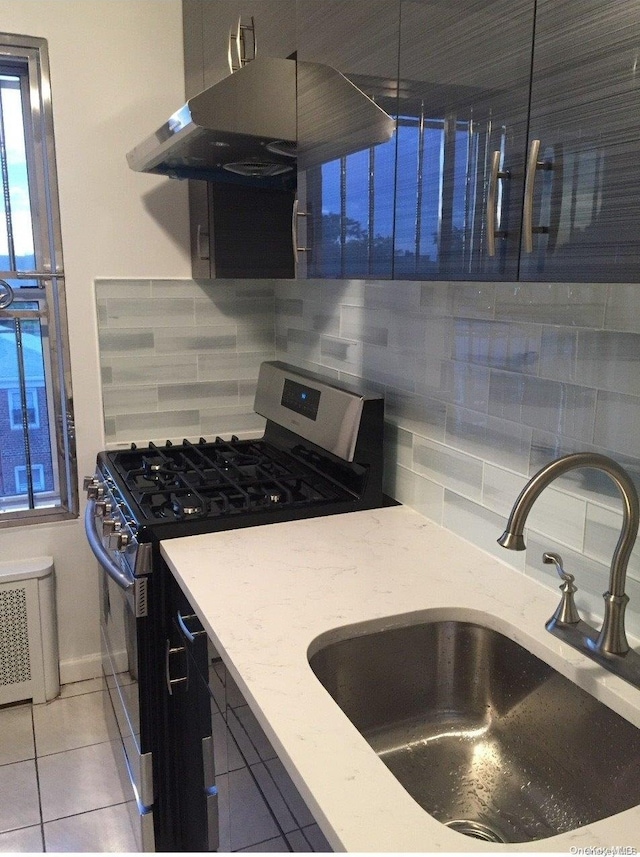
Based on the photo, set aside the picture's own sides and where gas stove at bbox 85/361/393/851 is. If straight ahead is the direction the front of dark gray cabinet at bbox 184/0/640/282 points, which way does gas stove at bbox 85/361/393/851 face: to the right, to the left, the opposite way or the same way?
the same way

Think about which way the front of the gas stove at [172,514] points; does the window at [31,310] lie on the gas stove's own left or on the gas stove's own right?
on the gas stove's own right

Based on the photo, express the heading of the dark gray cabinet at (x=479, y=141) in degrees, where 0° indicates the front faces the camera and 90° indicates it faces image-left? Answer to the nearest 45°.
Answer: approximately 45°

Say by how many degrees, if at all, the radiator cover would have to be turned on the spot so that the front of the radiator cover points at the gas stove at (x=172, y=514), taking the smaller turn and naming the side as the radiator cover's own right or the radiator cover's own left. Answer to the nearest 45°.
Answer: approximately 45° to the radiator cover's own left

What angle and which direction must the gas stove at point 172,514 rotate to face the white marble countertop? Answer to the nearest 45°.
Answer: approximately 90° to its left

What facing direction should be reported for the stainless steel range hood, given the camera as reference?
facing the viewer and to the left of the viewer

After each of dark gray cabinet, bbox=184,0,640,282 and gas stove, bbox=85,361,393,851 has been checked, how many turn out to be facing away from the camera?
0

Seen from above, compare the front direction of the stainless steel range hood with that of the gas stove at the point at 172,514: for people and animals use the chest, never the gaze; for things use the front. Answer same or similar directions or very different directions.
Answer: same or similar directions
